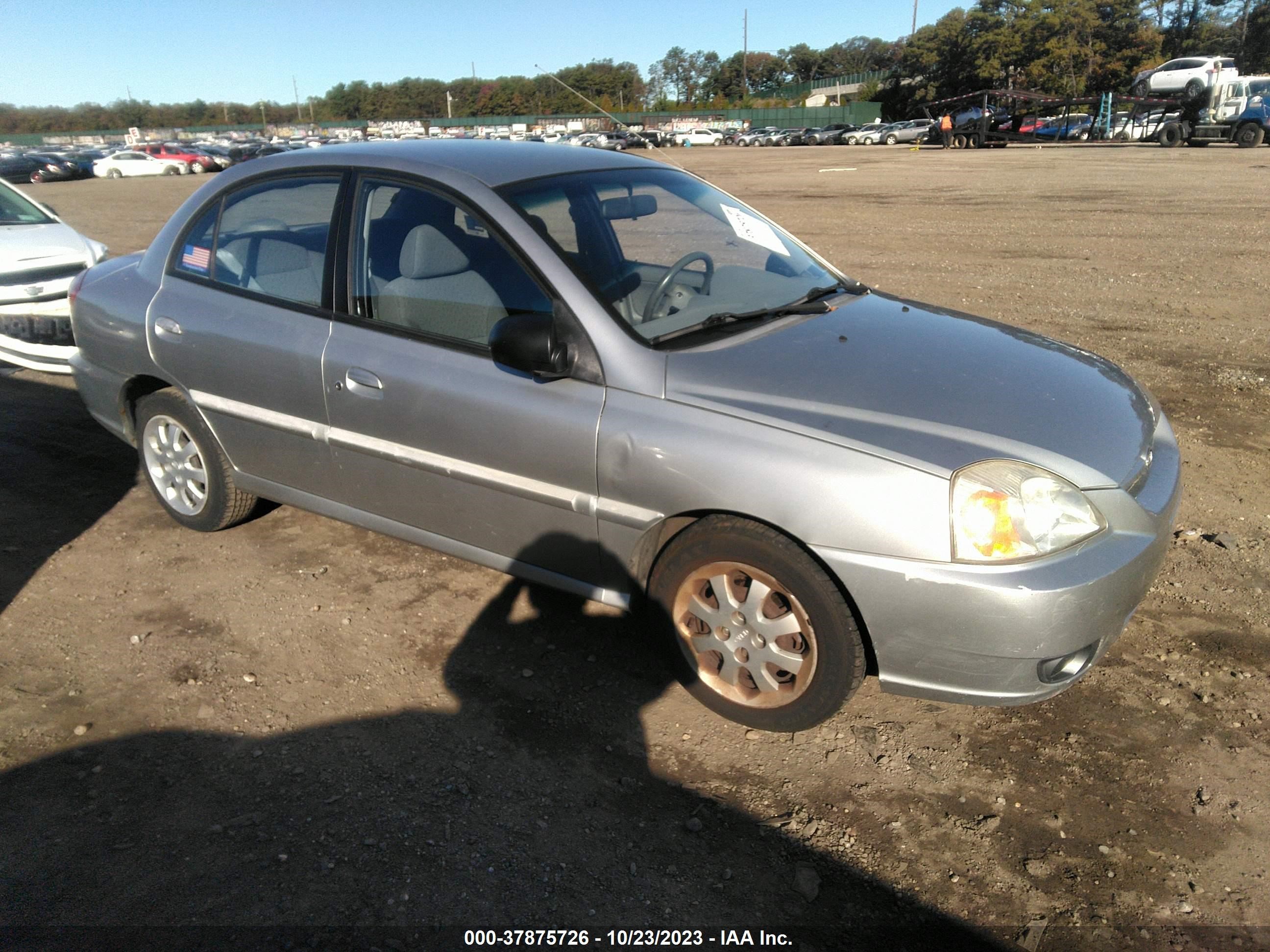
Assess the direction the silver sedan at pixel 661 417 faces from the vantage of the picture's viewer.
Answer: facing the viewer and to the right of the viewer

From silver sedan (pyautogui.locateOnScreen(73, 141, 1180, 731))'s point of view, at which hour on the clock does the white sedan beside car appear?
The white sedan beside car is roughly at 6 o'clock from the silver sedan.

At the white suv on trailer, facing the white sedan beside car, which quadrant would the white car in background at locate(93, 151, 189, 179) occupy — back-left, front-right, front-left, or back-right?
front-right

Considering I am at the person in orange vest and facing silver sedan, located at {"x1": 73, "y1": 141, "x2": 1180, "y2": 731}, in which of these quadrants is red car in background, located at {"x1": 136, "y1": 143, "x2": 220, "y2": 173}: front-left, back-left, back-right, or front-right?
front-right

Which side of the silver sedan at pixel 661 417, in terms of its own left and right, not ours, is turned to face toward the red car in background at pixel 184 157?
back

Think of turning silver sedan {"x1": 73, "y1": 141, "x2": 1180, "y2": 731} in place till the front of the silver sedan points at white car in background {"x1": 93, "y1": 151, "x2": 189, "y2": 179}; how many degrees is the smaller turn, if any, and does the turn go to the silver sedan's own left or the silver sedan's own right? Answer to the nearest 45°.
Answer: approximately 180°

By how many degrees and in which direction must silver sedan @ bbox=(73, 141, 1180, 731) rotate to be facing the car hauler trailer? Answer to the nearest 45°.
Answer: approximately 90° to its left

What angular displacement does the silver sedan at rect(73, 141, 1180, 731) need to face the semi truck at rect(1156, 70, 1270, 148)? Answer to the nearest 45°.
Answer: approximately 90° to its left

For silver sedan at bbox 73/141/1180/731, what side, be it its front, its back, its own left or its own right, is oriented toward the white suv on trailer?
left
